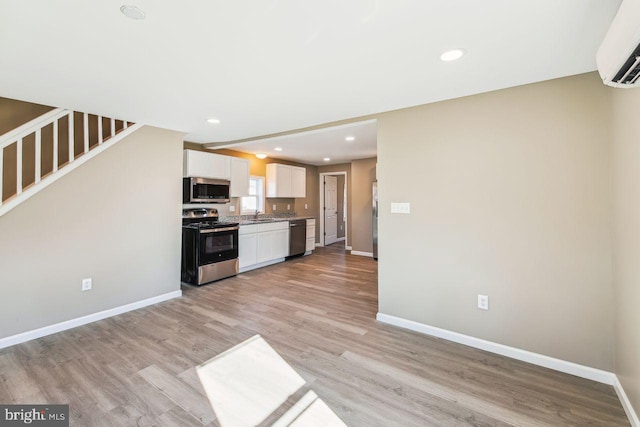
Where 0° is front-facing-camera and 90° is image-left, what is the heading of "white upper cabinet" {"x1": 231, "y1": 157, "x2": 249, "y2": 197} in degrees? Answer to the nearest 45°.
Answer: approximately 315°

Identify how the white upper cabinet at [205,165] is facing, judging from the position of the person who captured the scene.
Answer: facing the viewer and to the right of the viewer

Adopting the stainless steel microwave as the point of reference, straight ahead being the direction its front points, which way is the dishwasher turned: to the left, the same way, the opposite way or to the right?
the same way

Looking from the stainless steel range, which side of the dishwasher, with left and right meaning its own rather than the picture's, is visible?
right

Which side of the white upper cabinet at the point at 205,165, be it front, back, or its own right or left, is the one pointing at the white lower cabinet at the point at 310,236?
left

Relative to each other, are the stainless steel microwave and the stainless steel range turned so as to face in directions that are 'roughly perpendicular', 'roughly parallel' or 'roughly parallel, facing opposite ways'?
roughly parallel

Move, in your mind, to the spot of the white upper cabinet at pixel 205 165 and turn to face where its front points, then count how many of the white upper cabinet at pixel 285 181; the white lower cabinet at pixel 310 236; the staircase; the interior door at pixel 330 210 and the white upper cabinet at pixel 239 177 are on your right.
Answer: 1

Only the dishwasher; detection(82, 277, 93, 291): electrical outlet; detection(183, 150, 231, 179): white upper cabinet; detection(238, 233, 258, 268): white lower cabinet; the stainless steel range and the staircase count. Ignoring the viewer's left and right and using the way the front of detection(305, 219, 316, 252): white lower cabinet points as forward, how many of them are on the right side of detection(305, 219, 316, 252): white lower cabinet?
6

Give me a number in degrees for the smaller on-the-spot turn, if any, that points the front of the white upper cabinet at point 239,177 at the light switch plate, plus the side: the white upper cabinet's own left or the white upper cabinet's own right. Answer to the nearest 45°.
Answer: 0° — it already faces it

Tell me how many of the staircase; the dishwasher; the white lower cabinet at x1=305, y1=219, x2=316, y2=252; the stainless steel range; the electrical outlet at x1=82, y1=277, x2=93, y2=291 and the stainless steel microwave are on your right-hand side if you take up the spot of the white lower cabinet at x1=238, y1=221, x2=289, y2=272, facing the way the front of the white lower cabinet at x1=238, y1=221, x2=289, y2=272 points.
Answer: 4

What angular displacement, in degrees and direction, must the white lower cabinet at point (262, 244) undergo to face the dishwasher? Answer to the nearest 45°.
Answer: approximately 90° to its left

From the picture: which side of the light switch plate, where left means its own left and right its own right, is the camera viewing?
front

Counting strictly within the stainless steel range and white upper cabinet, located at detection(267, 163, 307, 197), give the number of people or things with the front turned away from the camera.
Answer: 0

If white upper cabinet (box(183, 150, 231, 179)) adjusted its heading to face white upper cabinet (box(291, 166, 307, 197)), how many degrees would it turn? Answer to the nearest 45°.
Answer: approximately 90° to its left
